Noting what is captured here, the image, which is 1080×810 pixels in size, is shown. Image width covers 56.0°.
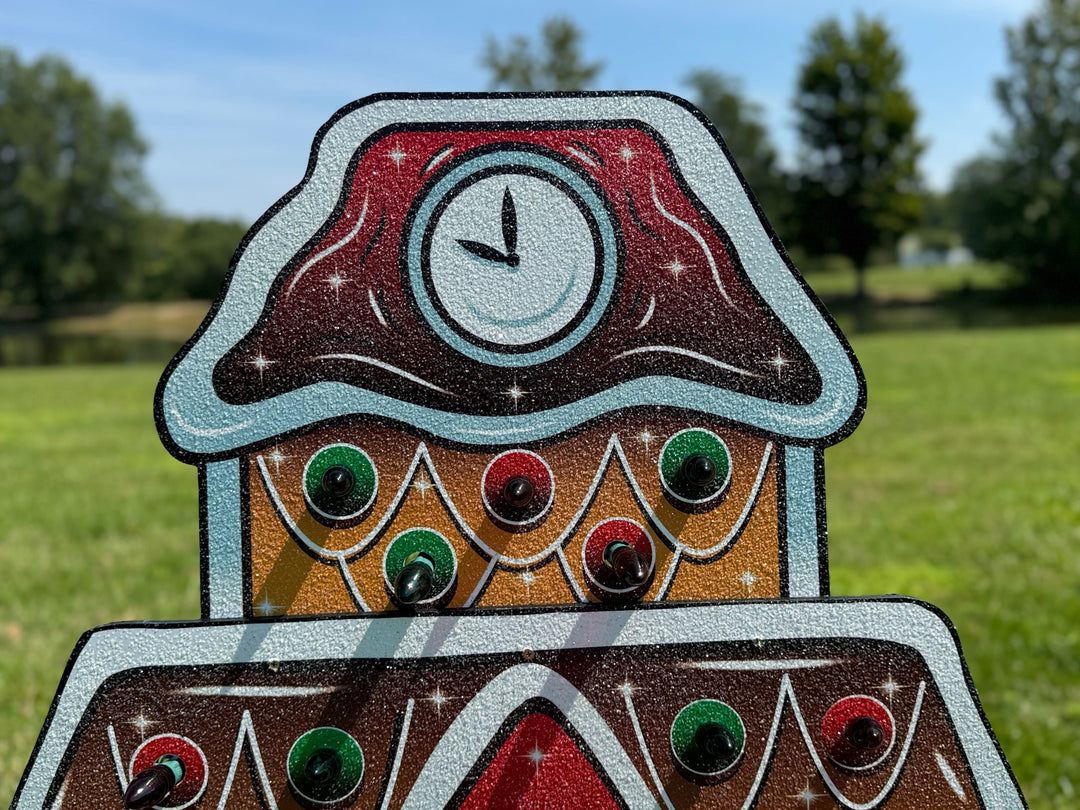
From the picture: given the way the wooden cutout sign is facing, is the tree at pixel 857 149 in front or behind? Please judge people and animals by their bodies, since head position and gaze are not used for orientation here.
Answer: behind

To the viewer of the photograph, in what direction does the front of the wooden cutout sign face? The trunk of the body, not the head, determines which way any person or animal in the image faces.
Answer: facing the viewer

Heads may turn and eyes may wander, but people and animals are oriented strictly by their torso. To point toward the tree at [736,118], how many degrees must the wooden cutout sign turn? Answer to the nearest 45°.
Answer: approximately 180°

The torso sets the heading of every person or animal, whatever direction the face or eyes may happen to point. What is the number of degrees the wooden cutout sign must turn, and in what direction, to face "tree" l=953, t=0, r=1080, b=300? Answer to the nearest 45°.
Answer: approximately 135° to its left

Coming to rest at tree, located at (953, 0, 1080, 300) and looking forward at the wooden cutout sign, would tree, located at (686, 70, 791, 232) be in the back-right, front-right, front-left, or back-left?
back-right

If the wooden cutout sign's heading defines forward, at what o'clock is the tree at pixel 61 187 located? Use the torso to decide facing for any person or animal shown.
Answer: The tree is roughly at 5 o'clock from the wooden cutout sign.
